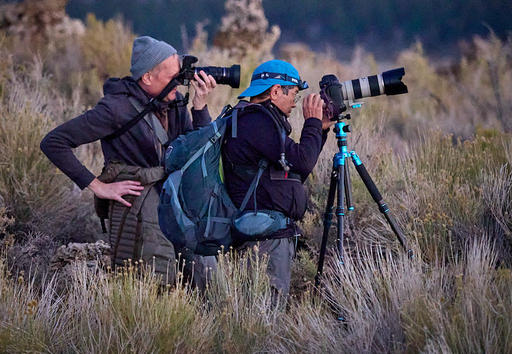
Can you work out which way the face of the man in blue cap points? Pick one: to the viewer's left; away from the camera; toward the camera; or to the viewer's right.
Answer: to the viewer's right

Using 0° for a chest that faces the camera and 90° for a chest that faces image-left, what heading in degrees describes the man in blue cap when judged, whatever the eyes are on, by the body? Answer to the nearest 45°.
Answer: approximately 270°

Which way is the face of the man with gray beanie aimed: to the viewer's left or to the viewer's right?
to the viewer's right
